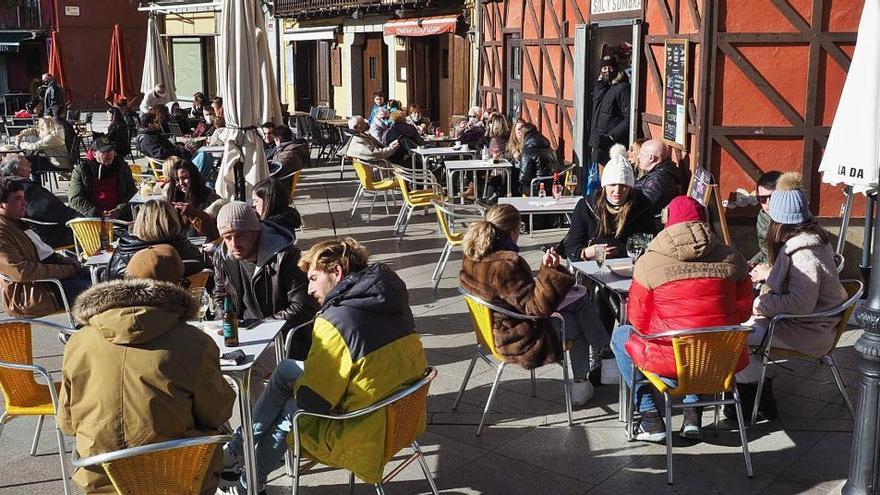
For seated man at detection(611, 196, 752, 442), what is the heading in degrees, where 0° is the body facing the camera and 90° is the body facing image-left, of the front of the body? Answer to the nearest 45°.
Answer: approximately 180°

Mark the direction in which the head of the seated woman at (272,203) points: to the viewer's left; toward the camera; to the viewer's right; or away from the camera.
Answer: to the viewer's left

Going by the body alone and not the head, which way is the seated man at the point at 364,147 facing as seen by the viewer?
to the viewer's right

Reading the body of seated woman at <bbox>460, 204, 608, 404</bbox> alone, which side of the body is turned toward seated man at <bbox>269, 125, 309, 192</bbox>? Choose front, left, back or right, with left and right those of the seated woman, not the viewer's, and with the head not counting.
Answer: left

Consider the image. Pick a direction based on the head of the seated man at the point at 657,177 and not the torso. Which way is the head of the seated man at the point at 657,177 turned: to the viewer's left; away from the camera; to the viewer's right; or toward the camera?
to the viewer's left

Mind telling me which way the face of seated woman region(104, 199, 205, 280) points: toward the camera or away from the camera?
away from the camera

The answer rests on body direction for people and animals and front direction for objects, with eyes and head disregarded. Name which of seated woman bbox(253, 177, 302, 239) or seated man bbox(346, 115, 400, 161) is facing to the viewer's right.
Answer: the seated man

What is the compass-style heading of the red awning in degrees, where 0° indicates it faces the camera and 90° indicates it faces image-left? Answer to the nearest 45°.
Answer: approximately 0°

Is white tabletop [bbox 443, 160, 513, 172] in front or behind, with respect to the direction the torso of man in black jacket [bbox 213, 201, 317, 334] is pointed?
behind

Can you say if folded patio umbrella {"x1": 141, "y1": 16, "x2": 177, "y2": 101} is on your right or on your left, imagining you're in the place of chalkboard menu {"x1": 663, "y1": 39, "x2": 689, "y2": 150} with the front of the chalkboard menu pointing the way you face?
on your right

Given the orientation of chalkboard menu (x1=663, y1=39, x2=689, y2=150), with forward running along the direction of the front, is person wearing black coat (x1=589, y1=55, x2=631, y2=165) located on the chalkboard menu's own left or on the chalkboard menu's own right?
on the chalkboard menu's own right

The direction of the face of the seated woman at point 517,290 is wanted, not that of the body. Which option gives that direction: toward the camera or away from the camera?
away from the camera
